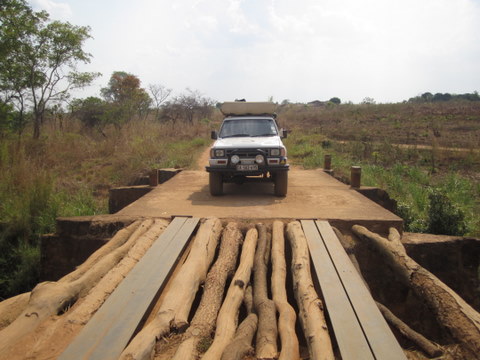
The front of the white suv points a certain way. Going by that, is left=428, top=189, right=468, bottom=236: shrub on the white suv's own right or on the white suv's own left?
on the white suv's own left

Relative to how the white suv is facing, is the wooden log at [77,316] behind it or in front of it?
in front

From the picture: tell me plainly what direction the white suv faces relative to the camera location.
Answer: facing the viewer

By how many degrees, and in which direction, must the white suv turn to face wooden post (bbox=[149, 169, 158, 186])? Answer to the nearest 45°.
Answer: approximately 135° to its right

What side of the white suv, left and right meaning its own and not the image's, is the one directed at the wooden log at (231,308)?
front

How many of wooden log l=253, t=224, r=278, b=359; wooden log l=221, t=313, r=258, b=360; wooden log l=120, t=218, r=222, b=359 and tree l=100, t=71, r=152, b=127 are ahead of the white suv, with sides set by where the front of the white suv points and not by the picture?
3

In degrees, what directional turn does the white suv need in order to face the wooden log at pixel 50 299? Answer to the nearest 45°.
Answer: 0° — it already faces it

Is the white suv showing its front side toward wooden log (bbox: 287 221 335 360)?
yes

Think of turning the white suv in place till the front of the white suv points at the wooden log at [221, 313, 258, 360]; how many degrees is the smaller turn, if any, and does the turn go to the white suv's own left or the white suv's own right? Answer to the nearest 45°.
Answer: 0° — it already faces it

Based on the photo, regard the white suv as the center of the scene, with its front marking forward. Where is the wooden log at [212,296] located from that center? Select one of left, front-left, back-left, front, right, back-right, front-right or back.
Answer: front

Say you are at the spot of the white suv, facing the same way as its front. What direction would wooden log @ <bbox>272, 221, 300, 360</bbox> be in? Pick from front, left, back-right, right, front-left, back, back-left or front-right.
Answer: front

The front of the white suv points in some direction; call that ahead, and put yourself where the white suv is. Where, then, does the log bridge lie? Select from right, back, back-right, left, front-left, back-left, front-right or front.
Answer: front
